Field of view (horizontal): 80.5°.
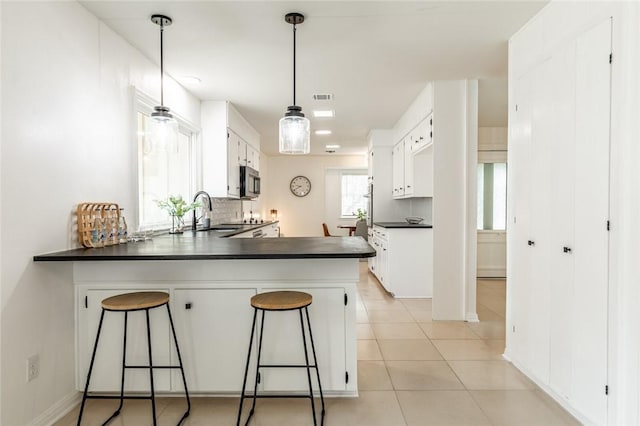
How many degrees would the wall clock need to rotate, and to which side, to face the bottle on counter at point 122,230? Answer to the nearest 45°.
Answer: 0° — it already faces it

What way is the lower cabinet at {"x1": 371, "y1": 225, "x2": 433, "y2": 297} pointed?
to the viewer's left

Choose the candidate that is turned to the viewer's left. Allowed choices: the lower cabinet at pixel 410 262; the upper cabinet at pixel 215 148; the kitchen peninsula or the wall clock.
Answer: the lower cabinet

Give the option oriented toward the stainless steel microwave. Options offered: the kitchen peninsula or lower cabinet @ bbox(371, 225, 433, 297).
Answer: the lower cabinet

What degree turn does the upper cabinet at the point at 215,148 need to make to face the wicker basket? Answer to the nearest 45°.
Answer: approximately 90° to its right

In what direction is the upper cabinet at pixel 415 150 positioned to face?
to the viewer's left

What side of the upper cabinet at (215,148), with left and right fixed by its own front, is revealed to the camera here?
right

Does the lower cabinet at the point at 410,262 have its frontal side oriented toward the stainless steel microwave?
yes

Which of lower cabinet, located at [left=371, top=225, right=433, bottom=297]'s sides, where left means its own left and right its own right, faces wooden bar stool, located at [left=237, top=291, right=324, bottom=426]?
left

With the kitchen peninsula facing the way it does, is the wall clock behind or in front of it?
behind
